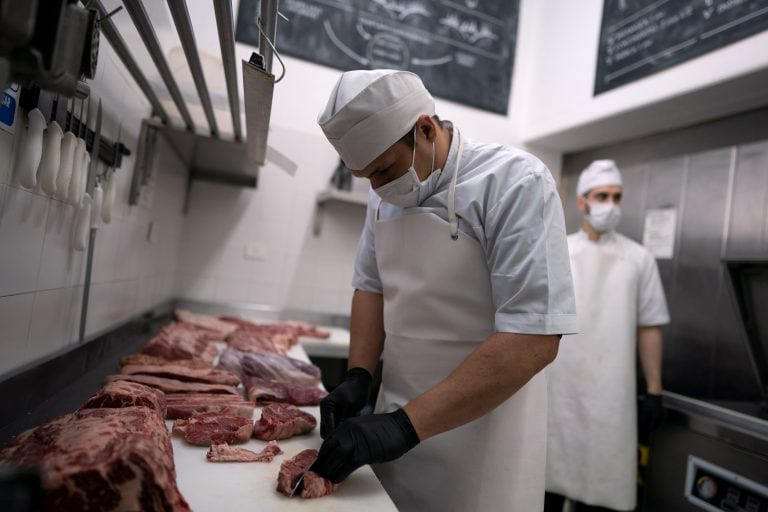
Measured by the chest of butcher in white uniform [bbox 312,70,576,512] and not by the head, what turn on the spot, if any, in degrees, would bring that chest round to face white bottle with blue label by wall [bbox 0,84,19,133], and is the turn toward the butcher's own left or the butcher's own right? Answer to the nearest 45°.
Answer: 0° — they already face it

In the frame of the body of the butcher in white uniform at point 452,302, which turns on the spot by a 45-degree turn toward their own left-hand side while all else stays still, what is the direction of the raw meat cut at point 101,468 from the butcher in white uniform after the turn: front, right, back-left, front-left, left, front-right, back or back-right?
front-right

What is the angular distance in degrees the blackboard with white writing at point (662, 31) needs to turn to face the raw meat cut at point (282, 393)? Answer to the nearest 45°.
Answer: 0° — it already faces it

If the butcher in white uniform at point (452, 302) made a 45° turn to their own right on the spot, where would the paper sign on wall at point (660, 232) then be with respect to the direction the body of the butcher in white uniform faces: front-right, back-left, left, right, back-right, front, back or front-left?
back-right

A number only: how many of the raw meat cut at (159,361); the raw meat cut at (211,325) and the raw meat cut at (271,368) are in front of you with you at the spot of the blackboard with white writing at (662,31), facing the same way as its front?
3

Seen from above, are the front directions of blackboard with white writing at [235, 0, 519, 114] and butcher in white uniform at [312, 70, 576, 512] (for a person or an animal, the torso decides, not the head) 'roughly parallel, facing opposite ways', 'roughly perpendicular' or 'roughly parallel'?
roughly perpendicular

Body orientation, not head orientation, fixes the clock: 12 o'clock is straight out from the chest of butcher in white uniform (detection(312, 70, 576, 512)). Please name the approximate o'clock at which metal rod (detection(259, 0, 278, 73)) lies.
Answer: The metal rod is roughly at 2 o'clock from the butcher in white uniform.

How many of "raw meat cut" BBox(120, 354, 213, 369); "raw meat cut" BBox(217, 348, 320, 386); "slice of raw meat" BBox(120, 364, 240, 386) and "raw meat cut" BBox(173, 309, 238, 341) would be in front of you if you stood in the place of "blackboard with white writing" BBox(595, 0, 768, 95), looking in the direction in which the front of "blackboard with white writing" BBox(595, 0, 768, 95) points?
4

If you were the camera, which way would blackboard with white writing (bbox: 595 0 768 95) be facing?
facing the viewer and to the left of the viewer

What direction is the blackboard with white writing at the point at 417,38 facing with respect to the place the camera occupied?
facing the viewer and to the right of the viewer

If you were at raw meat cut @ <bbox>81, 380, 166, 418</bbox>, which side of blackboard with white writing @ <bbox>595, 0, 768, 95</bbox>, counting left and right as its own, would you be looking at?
front

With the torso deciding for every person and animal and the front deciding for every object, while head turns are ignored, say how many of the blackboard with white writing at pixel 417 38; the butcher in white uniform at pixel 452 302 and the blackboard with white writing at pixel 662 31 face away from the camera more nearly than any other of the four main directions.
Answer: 0

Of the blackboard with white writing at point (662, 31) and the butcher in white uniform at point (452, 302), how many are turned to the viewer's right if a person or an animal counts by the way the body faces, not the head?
0
